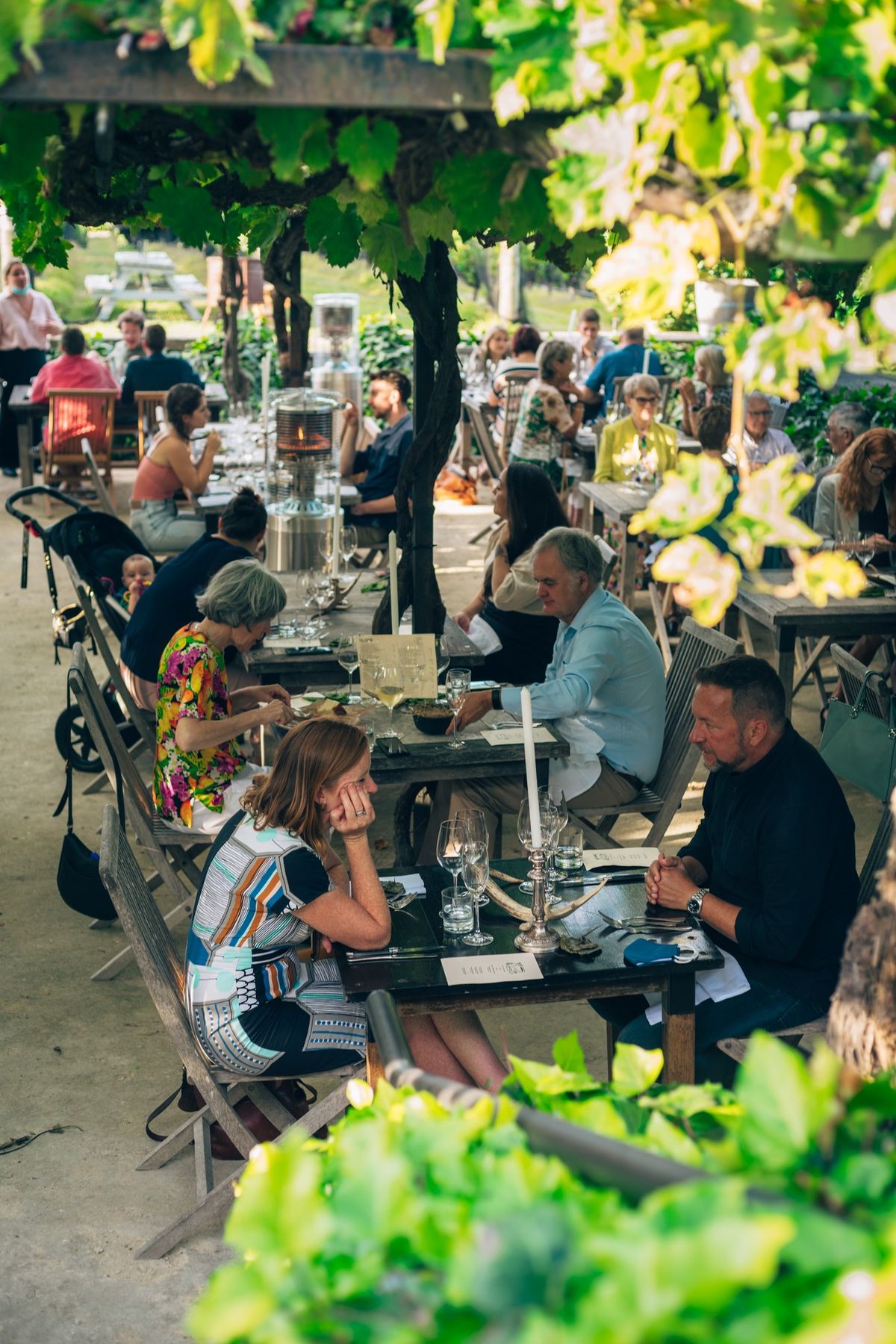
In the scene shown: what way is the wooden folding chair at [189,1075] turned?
to the viewer's right

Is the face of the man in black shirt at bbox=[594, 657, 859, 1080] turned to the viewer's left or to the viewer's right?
to the viewer's left

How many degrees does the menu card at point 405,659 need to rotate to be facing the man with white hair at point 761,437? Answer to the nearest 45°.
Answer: approximately 135° to its left

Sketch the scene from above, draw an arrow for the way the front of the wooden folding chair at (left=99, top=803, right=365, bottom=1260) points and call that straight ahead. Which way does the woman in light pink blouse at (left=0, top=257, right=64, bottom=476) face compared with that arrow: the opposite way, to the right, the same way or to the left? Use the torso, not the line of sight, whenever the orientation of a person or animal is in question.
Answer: to the right

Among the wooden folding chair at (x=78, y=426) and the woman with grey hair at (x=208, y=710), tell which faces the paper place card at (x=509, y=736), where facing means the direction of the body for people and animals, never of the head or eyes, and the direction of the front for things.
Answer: the woman with grey hair

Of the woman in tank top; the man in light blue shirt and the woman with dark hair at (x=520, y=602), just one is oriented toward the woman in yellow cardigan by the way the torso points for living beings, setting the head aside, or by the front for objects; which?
the woman in tank top

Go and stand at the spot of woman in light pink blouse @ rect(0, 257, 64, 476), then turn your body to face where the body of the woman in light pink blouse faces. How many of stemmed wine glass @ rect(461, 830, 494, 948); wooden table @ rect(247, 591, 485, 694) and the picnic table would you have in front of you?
2

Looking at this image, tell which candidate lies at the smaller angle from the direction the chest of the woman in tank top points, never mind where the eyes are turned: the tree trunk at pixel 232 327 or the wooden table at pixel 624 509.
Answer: the wooden table

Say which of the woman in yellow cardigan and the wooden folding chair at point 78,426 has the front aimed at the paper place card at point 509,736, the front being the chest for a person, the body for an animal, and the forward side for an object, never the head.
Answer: the woman in yellow cardigan

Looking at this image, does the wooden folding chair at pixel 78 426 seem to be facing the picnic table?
yes

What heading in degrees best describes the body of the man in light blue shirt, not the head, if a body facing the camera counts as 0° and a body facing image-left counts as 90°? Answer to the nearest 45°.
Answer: approximately 90°

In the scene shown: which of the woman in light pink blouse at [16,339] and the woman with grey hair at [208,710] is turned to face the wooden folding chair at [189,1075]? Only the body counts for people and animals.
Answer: the woman in light pink blouse

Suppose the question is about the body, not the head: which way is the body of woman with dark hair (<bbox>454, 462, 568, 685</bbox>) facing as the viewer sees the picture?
to the viewer's left

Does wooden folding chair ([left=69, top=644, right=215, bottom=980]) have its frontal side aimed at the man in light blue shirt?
yes

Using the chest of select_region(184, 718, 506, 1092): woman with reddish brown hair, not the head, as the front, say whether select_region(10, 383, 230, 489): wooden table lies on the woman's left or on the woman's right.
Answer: on the woman's left

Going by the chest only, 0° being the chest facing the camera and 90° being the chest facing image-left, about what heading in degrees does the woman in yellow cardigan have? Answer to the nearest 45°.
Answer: approximately 0°

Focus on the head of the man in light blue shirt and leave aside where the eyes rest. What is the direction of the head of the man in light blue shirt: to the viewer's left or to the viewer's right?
to the viewer's left

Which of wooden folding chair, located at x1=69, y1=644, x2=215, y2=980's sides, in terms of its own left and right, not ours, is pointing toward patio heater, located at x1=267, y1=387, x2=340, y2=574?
left
